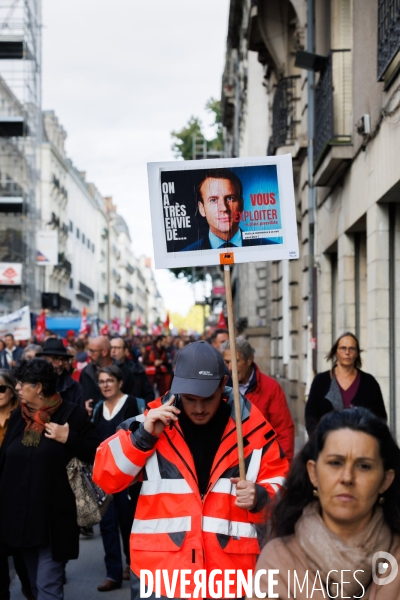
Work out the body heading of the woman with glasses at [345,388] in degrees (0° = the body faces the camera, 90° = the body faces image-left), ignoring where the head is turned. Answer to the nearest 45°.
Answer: approximately 0°

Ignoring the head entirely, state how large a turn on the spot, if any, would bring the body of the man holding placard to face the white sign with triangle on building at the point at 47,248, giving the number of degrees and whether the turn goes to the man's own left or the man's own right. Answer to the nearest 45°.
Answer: approximately 180°

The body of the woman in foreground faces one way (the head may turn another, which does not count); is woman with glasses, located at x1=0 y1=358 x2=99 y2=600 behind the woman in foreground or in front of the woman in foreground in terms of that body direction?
behind

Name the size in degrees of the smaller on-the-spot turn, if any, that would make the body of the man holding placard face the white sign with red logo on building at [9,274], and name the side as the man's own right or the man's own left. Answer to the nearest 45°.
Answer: approximately 180°
